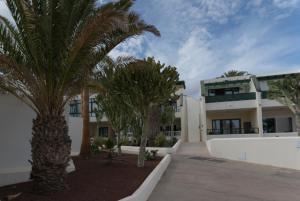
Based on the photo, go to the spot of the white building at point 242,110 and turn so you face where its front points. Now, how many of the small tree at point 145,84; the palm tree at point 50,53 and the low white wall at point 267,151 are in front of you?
3

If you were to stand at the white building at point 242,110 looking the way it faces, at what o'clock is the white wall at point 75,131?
The white wall is roughly at 1 o'clock from the white building.

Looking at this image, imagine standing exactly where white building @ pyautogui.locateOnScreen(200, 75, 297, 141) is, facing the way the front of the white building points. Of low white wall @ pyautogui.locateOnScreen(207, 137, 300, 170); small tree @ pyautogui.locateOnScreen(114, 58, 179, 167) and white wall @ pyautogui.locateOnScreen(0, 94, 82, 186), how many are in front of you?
3

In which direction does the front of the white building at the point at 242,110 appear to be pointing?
toward the camera

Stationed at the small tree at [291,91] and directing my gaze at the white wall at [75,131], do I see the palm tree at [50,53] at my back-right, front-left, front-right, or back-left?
front-left

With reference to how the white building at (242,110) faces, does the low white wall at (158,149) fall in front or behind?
in front

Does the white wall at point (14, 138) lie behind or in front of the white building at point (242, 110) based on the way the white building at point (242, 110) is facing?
in front

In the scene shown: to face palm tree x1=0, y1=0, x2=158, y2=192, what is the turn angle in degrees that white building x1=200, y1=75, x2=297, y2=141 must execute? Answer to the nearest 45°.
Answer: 0° — it already faces it

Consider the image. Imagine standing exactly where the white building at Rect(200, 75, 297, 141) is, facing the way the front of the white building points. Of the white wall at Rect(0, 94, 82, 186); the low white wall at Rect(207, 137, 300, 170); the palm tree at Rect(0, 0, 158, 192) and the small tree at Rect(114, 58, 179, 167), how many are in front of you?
4

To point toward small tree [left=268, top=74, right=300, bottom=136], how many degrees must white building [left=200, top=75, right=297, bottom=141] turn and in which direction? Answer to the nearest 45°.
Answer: approximately 45° to its left
